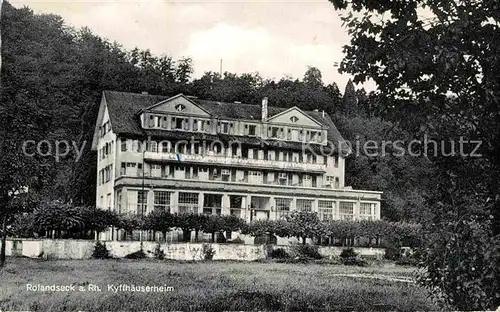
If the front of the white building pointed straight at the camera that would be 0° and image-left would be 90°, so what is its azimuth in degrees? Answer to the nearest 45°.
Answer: approximately 0°

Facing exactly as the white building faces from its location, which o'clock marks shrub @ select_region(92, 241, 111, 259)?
The shrub is roughly at 1 o'clock from the white building.

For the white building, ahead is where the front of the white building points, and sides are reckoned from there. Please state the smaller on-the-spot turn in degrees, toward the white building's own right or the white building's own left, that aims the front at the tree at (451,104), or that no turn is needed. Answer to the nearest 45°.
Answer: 0° — it already faces it

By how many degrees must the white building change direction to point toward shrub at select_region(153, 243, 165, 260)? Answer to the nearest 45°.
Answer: approximately 45° to its right

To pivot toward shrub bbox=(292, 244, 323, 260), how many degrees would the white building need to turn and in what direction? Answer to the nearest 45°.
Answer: approximately 45° to its left
